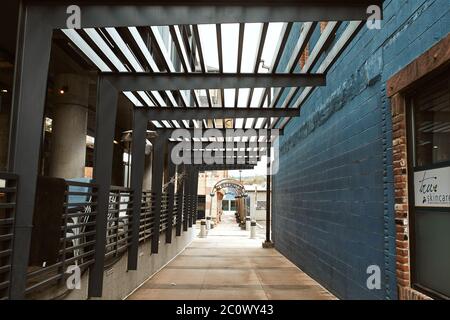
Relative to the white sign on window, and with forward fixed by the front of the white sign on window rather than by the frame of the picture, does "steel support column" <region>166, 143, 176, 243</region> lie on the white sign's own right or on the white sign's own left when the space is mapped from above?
on the white sign's own right

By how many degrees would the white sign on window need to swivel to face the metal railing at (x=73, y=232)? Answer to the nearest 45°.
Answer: approximately 45° to its right

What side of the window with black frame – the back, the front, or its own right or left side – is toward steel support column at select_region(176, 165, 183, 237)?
right

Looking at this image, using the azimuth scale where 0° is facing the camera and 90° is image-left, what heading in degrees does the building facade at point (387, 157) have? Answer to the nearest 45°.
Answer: approximately 45°

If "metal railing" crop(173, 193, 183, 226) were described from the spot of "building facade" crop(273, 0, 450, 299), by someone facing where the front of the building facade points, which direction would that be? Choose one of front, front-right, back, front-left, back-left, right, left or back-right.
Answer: right

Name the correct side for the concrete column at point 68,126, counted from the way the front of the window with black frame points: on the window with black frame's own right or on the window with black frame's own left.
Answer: on the window with black frame's own right

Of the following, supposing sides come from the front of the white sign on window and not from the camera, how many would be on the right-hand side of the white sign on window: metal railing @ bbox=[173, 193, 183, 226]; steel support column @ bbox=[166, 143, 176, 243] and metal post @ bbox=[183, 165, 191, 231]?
3

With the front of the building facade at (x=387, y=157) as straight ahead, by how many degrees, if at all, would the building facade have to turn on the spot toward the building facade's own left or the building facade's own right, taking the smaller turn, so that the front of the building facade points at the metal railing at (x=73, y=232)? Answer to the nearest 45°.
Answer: approximately 45° to the building facade's own right

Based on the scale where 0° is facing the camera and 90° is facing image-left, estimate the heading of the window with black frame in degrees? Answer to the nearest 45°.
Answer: approximately 45°

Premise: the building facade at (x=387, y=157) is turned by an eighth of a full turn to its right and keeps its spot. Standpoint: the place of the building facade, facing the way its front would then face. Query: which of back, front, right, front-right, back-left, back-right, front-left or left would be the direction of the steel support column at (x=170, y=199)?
front-right

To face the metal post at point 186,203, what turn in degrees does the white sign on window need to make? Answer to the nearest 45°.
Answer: approximately 90° to its right

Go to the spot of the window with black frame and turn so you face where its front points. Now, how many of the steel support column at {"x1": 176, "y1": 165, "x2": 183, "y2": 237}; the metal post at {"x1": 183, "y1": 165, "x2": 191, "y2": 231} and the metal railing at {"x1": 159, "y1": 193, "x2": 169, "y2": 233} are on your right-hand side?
3
